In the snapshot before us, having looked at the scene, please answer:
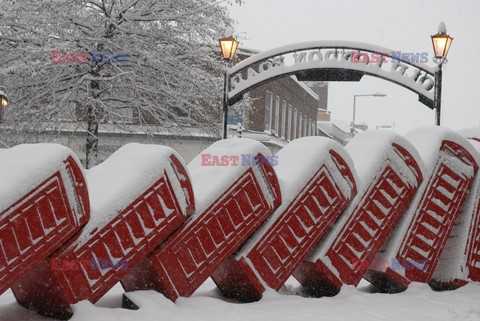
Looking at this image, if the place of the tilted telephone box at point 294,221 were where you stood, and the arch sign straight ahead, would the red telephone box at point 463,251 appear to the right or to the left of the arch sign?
right

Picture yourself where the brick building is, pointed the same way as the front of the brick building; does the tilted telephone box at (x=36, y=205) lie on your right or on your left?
on your right

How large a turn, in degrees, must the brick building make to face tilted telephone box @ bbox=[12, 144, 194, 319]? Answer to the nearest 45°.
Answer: approximately 45° to its right

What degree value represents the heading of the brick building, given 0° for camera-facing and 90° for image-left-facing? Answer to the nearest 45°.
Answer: approximately 315°

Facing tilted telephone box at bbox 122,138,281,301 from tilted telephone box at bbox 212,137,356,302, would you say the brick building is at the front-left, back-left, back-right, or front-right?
back-right

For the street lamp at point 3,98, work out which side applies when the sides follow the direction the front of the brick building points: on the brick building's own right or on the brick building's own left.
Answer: on the brick building's own right

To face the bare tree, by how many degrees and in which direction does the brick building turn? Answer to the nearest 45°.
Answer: approximately 45° to its right

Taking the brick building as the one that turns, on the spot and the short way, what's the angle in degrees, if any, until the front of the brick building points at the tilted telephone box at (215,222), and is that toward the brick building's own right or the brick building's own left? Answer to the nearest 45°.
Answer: approximately 45° to the brick building's own right

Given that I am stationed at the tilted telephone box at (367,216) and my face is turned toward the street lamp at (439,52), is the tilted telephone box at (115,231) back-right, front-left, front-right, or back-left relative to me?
back-left
